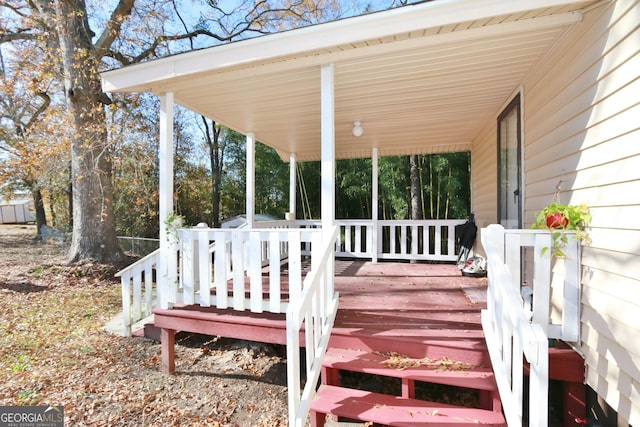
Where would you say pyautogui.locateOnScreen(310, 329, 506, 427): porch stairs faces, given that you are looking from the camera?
facing the viewer

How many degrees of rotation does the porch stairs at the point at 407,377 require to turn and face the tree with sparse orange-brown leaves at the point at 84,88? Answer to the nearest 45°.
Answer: approximately 135° to its right
